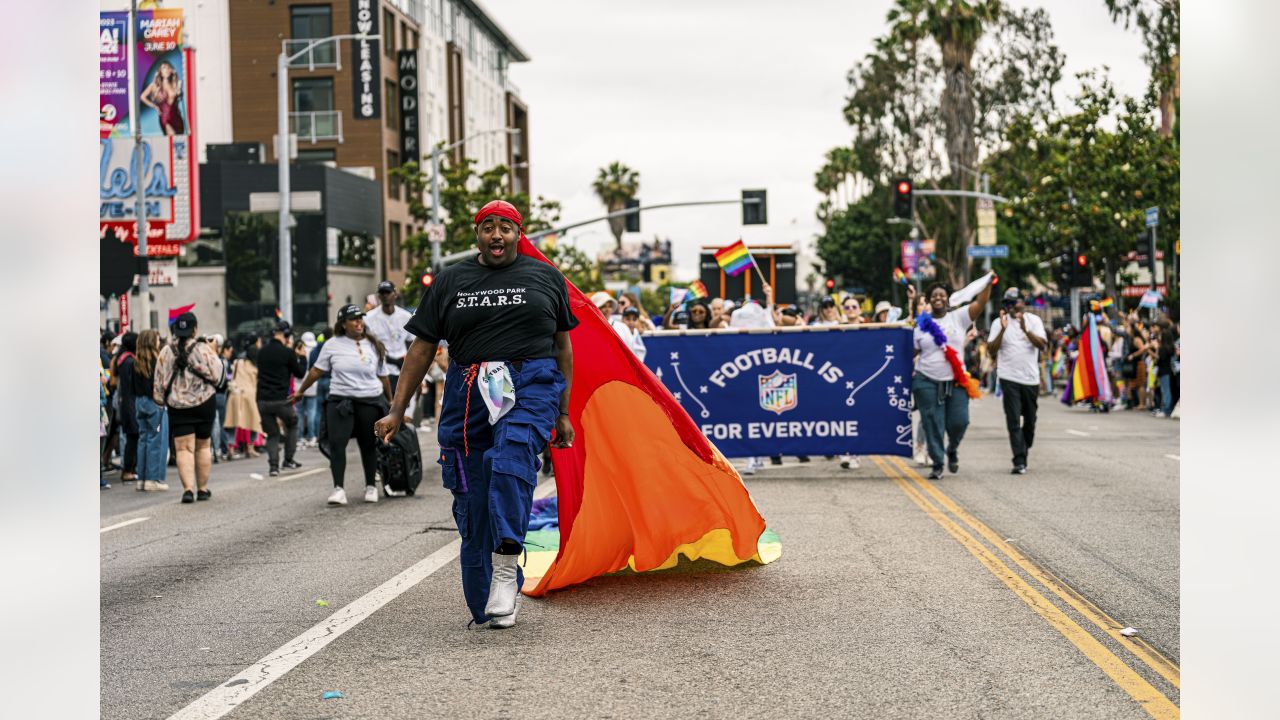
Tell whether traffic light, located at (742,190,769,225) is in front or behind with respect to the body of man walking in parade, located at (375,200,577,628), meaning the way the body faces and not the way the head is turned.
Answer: behind

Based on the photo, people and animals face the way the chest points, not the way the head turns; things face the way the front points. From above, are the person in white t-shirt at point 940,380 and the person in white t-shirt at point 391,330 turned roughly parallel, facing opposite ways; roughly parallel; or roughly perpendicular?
roughly parallel

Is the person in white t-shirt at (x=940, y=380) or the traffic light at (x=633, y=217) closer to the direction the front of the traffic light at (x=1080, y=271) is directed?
the person in white t-shirt

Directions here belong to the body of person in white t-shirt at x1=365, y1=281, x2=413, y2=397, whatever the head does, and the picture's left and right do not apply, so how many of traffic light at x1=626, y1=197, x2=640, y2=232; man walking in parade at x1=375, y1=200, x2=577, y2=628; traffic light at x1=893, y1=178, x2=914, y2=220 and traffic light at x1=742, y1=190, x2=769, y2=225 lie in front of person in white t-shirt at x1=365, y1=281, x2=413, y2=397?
1

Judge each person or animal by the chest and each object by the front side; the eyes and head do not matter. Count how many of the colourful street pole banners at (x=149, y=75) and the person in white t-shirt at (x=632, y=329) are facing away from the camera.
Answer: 0

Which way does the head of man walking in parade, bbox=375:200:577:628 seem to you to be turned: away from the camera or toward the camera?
toward the camera

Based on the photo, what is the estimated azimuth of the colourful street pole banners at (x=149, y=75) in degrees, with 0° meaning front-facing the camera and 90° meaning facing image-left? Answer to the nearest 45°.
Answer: approximately 0°

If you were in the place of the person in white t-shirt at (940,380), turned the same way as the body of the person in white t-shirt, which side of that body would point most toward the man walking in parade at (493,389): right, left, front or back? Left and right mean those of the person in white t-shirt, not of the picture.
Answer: front

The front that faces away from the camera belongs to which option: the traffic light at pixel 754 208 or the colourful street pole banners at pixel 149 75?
the traffic light

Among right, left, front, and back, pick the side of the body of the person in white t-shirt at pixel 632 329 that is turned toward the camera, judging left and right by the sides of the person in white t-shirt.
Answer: front

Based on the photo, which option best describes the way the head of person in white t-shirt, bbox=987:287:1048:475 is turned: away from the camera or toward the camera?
toward the camera

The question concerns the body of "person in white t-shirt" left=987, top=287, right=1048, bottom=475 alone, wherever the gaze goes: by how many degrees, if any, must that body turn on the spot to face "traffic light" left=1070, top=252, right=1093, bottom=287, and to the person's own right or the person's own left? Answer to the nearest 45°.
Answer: approximately 180°

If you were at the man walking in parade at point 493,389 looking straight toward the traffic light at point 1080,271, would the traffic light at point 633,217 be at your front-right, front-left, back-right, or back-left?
front-left

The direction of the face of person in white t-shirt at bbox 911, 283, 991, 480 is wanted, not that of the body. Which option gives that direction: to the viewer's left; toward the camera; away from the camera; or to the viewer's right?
toward the camera

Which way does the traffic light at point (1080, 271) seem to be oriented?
toward the camera

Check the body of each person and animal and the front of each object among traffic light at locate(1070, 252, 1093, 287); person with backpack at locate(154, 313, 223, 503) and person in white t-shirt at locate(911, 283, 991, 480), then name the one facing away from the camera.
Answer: the person with backpack

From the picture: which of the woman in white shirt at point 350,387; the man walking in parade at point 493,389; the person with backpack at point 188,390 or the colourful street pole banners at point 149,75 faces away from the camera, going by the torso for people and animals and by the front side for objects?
the person with backpack

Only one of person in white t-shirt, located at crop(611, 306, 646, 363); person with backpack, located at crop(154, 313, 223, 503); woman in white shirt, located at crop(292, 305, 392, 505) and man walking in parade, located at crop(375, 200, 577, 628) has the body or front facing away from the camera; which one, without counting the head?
the person with backpack

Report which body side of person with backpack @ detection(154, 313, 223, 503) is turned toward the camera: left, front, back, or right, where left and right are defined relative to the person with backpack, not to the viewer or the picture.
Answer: back
